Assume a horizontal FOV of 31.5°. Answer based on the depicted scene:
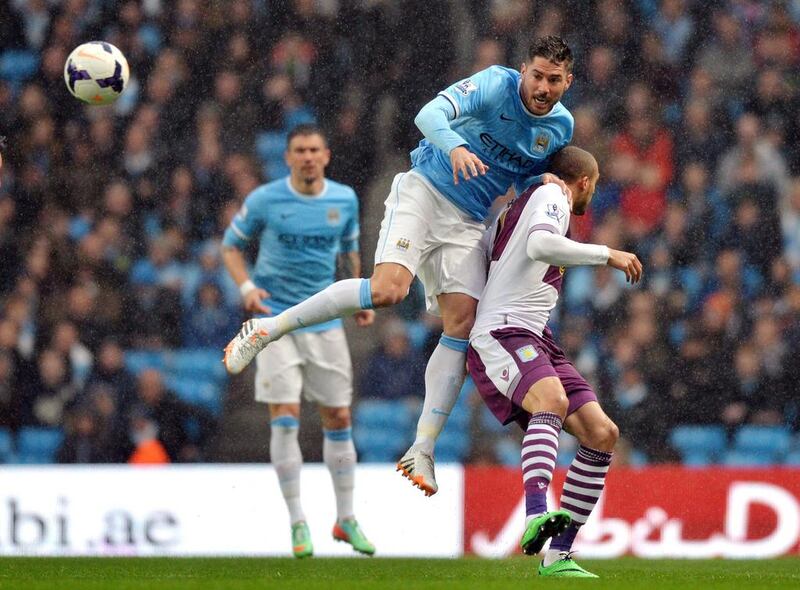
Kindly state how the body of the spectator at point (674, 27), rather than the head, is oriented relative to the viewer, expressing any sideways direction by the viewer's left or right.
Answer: facing the viewer

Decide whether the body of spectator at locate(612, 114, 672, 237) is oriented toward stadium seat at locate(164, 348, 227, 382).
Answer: no

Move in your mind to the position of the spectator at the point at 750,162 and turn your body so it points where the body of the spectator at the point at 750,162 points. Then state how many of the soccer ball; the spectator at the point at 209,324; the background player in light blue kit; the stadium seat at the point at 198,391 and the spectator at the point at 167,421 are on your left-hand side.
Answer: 0

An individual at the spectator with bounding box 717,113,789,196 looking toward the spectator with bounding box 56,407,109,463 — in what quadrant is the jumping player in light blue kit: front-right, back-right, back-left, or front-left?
front-left

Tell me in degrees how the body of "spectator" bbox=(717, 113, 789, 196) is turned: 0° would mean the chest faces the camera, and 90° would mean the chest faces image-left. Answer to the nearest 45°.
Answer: approximately 0°

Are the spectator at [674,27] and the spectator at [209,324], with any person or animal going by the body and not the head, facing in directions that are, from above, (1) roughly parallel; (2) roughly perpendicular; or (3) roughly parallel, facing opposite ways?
roughly parallel

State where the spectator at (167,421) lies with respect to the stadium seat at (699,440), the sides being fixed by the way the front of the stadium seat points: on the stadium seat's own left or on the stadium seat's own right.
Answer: on the stadium seat's own right

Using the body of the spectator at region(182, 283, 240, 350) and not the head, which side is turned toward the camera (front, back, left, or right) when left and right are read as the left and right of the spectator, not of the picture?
front

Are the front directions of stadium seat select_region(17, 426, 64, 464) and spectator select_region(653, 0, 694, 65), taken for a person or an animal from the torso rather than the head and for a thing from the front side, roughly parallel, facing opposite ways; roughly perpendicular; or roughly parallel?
roughly parallel

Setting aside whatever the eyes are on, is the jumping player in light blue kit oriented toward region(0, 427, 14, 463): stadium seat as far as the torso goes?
no

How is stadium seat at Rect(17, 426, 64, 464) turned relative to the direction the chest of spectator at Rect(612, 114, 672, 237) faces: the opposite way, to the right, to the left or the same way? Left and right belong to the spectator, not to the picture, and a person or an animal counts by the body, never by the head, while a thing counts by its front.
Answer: the same way

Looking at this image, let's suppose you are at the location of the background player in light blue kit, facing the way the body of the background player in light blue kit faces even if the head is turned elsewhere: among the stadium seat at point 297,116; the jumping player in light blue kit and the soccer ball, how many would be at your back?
1

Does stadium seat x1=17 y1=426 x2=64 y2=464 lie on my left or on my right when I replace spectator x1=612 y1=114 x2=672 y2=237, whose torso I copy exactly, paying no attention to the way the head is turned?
on my right

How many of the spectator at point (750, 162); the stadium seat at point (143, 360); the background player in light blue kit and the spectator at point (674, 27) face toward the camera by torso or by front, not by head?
4

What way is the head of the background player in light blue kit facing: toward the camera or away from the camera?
toward the camera
